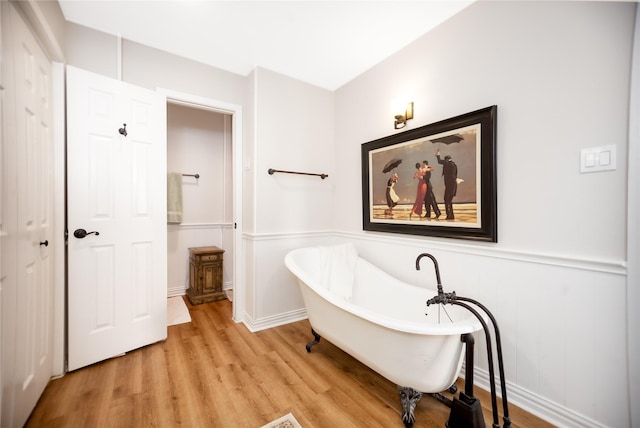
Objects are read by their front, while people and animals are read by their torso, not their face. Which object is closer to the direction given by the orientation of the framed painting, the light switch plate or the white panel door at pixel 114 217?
the white panel door

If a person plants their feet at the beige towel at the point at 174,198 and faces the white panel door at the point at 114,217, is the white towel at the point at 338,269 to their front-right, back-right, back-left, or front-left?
front-left

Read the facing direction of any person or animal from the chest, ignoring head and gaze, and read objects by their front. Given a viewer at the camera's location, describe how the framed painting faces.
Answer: facing the viewer and to the left of the viewer

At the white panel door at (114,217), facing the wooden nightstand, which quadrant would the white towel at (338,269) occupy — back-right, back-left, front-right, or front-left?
front-right

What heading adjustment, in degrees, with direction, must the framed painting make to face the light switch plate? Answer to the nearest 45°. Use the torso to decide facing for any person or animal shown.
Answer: approximately 90° to its left

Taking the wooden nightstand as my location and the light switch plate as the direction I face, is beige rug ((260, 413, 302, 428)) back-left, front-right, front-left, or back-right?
front-right

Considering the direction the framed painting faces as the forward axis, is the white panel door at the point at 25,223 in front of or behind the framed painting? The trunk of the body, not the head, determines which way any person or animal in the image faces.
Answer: in front

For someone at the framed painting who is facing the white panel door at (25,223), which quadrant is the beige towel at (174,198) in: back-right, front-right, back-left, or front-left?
front-right

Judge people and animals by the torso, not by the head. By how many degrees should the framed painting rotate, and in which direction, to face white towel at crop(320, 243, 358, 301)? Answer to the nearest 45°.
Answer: approximately 45° to its right

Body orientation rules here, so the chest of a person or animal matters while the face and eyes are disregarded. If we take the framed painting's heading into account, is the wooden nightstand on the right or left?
on its right
